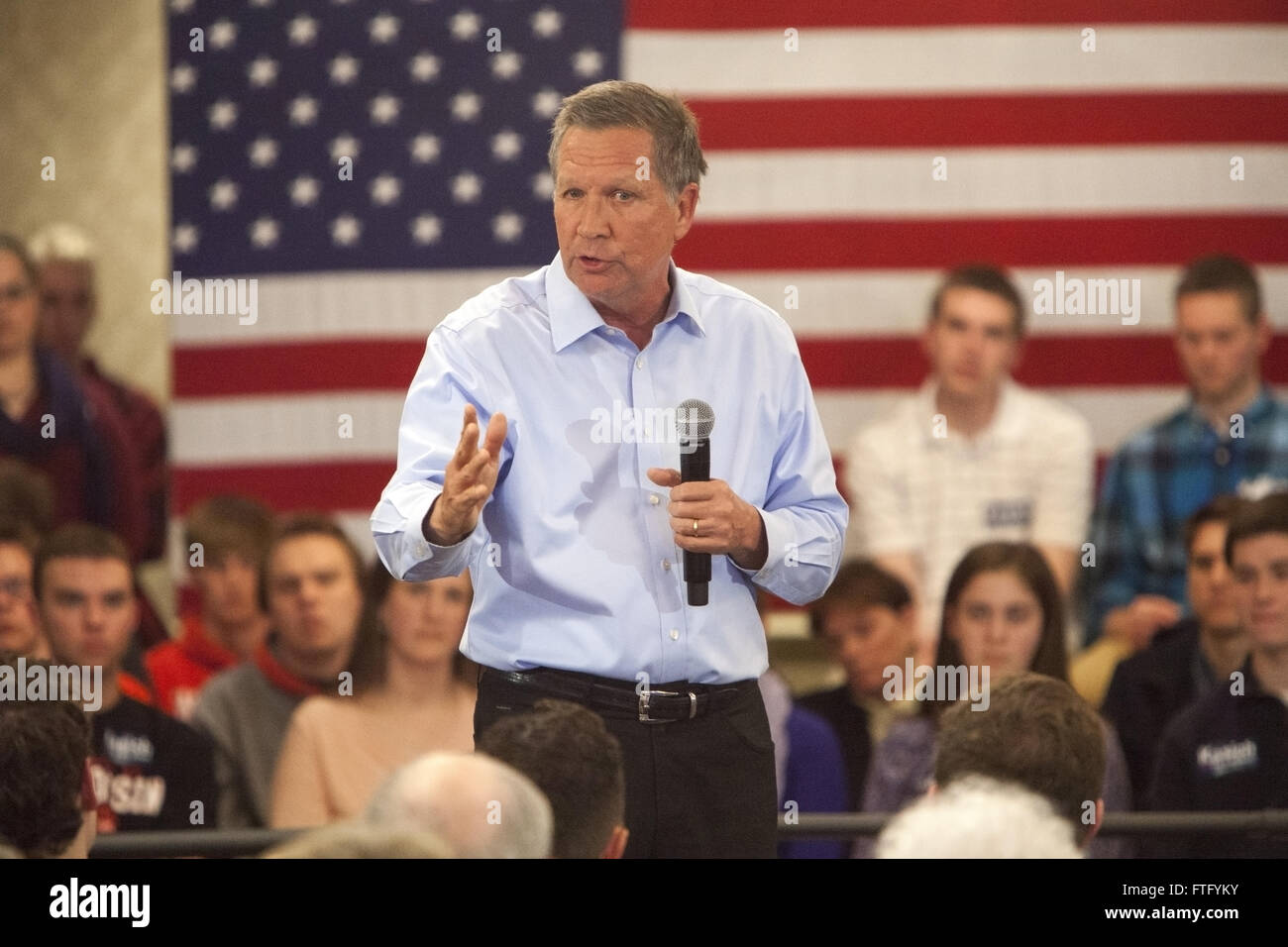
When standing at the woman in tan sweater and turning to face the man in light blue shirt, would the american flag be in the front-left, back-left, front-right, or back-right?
back-left

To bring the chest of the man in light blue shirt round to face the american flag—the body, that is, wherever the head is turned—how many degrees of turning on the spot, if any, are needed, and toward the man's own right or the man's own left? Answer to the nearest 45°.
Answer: approximately 180°

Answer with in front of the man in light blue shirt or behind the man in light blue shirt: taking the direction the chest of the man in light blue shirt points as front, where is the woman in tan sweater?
behind

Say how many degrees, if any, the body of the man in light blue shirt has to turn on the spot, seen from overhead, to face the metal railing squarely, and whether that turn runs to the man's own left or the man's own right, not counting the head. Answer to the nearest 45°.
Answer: approximately 135° to the man's own left

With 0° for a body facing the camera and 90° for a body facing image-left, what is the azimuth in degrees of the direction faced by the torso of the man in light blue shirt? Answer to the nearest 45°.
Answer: approximately 0°
